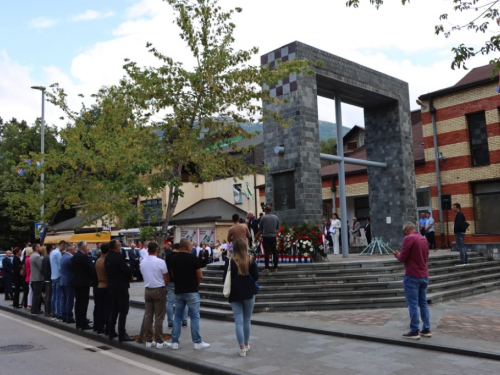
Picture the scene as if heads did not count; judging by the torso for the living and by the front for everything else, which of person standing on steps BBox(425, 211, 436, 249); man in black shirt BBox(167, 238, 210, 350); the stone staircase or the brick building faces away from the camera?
the man in black shirt

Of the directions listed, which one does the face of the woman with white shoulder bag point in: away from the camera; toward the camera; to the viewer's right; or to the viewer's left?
away from the camera

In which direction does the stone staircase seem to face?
toward the camera

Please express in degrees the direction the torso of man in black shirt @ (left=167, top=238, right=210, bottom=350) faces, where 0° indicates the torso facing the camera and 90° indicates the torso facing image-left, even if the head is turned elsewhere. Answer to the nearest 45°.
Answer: approximately 180°

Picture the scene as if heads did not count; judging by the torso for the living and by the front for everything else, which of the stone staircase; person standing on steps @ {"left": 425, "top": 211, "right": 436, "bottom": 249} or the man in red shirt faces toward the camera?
the stone staircase

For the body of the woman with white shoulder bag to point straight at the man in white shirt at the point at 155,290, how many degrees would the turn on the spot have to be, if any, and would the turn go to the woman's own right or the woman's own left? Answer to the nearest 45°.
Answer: approximately 45° to the woman's own left

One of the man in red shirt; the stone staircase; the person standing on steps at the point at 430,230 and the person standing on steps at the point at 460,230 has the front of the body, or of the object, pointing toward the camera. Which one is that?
the stone staircase

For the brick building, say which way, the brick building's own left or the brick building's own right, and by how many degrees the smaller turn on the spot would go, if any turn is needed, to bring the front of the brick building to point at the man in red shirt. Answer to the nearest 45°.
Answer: approximately 45° to the brick building's own left

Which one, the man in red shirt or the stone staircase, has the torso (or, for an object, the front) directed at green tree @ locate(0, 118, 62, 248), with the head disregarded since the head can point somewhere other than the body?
the man in red shirt

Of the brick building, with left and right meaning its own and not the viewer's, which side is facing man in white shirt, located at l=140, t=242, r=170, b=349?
front

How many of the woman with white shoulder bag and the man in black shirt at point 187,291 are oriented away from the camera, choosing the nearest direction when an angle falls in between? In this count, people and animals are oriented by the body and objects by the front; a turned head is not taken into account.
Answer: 2
